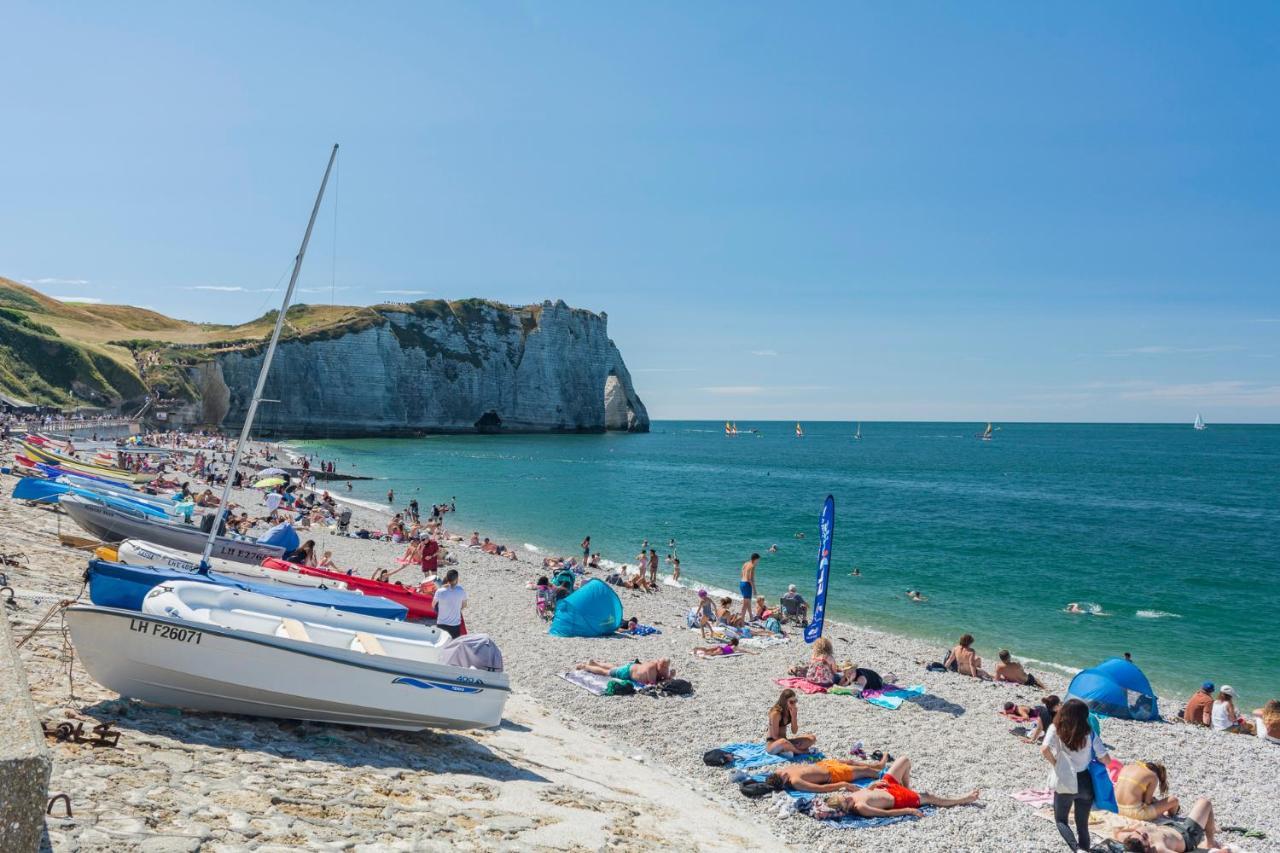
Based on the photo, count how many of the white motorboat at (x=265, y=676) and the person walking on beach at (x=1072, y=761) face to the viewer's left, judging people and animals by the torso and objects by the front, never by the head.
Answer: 1

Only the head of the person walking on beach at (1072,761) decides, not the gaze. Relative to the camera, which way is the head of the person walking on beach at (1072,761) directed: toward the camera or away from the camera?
away from the camera

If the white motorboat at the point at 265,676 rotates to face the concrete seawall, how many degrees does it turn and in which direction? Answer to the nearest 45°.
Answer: approximately 90° to its left

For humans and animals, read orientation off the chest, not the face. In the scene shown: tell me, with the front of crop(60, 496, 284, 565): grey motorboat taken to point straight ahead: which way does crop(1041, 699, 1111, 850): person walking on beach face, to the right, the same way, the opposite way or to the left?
to the right

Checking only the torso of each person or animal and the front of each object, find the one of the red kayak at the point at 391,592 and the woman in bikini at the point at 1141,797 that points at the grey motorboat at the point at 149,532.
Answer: the red kayak

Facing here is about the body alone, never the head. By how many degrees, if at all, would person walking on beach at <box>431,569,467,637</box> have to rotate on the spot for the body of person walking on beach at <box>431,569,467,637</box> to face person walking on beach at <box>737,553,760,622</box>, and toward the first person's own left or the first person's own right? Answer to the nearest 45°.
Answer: approximately 45° to the first person's own right

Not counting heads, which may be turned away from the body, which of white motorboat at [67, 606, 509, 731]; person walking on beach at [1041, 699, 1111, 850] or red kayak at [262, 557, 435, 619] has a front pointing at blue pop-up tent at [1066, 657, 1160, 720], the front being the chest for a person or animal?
the person walking on beach

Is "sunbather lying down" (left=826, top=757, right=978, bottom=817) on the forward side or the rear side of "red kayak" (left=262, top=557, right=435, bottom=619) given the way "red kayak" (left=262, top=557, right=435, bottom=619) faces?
on the rear side

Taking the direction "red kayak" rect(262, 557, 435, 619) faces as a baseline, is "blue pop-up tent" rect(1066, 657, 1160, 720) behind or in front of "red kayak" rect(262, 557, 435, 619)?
behind

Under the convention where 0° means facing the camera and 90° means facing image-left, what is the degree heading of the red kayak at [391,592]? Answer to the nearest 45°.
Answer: approximately 135°

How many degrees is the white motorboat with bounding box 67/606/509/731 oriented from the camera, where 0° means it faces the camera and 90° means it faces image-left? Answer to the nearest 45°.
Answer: approximately 90°

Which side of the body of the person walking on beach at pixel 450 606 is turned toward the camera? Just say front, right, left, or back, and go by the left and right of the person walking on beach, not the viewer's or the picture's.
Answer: back

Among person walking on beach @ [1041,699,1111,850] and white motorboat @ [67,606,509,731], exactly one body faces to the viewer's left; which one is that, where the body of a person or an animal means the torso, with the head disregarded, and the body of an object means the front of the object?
the white motorboat

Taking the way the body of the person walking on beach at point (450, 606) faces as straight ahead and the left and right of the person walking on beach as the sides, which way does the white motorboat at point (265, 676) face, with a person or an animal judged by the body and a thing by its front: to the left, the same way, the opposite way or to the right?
to the left
